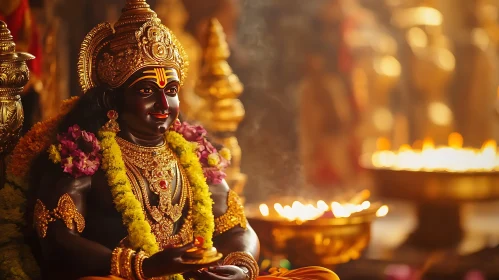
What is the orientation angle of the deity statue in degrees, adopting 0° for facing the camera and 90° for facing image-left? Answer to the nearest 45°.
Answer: approximately 315°

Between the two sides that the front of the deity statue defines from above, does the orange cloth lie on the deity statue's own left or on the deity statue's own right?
on the deity statue's own left

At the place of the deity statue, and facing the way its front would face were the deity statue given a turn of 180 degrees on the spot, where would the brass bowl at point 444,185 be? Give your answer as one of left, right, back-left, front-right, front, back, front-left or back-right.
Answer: right

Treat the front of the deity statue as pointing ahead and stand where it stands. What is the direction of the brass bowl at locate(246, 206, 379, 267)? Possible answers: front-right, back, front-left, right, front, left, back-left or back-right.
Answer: left

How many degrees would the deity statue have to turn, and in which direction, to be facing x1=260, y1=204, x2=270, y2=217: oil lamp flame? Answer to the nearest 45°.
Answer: approximately 90° to its left

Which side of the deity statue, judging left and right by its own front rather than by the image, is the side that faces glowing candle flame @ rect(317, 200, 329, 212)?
left

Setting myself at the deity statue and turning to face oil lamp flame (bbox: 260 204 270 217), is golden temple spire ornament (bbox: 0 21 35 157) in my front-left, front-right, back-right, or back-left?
back-left
